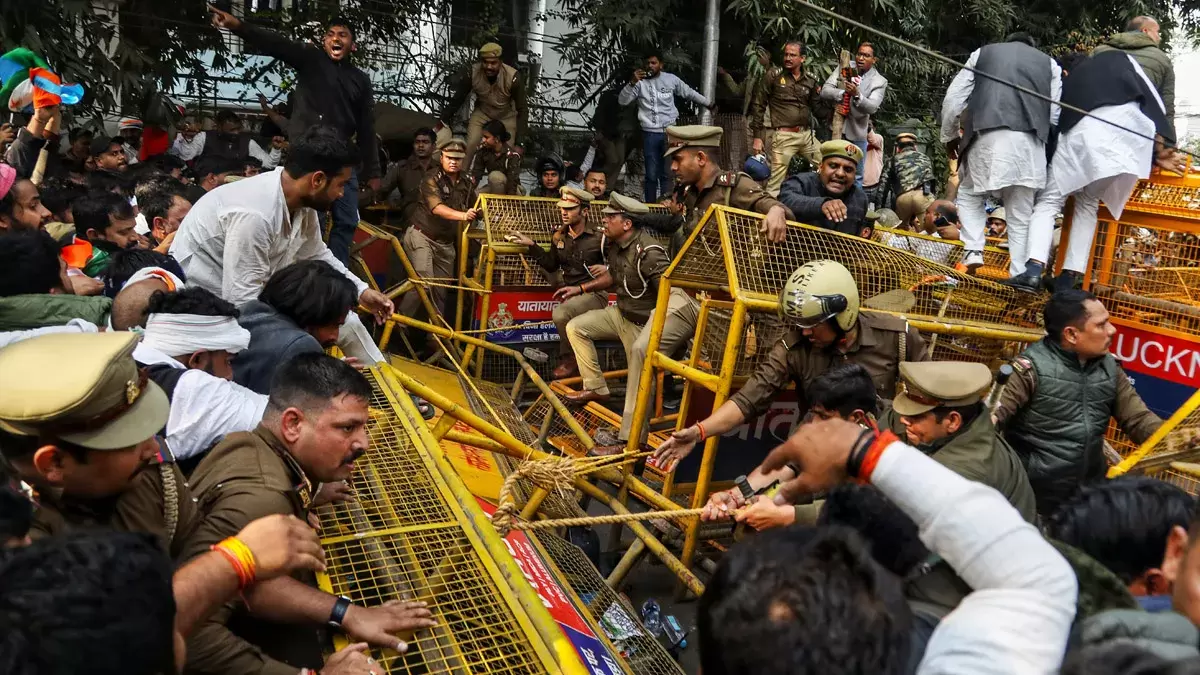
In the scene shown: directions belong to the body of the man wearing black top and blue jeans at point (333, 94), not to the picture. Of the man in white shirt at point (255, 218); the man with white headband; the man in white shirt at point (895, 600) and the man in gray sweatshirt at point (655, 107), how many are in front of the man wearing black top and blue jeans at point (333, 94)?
3

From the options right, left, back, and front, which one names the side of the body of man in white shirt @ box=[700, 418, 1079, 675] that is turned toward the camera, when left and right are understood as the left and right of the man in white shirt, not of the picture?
back

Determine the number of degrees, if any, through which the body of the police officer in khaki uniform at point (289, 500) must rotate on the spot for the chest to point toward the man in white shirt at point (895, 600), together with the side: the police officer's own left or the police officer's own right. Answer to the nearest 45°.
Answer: approximately 45° to the police officer's own right

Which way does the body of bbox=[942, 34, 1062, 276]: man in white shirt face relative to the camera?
away from the camera

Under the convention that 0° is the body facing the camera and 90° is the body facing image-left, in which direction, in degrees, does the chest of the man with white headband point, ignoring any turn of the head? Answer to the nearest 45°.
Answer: approximately 270°

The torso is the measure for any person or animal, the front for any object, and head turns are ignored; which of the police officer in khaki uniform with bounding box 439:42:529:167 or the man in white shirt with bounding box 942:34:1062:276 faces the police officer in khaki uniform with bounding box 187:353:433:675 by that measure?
the police officer in khaki uniform with bounding box 439:42:529:167

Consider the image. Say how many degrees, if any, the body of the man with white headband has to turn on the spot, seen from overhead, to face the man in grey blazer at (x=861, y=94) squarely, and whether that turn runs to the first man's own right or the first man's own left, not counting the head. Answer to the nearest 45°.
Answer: approximately 45° to the first man's own left

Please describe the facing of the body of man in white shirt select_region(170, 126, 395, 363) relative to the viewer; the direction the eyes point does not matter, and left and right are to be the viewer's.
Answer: facing to the right of the viewer
